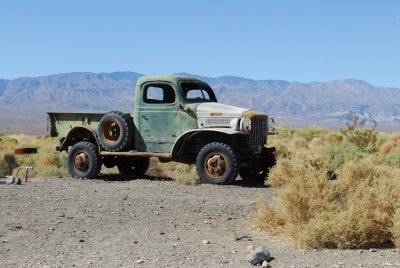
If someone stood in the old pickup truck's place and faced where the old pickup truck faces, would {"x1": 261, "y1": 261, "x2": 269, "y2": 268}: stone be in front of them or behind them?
in front

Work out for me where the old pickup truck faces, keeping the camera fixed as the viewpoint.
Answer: facing the viewer and to the right of the viewer

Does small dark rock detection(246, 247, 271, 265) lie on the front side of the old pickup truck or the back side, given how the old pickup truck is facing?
on the front side

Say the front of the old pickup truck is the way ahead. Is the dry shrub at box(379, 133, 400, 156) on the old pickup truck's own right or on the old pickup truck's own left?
on the old pickup truck's own left

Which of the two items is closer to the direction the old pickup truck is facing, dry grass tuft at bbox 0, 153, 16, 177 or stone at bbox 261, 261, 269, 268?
the stone

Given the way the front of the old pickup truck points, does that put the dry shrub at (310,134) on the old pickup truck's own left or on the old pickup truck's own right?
on the old pickup truck's own left

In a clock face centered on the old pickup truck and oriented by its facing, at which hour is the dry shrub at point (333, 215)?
The dry shrub is roughly at 1 o'clock from the old pickup truck.

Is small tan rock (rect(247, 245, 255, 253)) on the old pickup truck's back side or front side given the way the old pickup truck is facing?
on the front side

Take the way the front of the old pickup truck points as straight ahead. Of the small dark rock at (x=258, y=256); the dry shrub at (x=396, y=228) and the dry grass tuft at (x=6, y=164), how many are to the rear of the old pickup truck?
1
